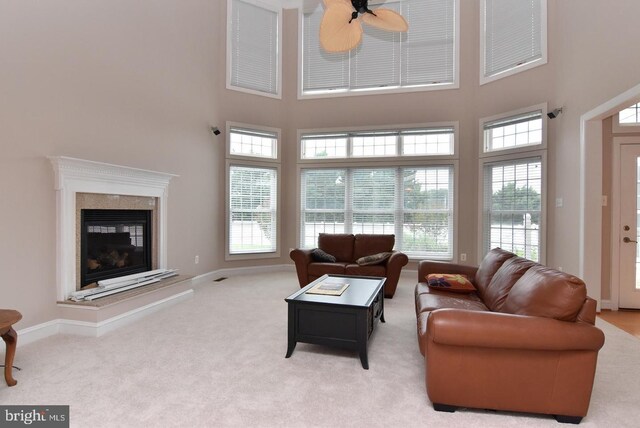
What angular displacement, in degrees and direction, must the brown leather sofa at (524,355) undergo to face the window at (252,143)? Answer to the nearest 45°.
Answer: approximately 45° to its right

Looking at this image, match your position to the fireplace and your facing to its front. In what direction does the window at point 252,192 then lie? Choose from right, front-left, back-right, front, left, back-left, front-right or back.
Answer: left

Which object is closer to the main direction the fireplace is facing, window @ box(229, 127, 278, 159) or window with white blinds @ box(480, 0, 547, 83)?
the window with white blinds

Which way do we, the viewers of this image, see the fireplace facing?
facing the viewer and to the right of the viewer

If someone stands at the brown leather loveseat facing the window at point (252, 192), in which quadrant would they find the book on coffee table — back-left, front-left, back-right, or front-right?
back-left

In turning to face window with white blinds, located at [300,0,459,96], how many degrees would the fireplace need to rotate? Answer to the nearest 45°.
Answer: approximately 45° to its left

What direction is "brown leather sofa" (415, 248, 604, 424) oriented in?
to the viewer's left

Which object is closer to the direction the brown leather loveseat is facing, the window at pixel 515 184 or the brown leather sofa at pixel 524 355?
the brown leather sofa

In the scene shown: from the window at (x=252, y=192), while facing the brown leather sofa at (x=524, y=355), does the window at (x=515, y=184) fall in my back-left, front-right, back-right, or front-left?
front-left

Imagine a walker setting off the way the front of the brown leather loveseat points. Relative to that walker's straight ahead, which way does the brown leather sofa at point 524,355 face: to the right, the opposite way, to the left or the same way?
to the right

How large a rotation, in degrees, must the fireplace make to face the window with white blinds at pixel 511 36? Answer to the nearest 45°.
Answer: approximately 45° to its left

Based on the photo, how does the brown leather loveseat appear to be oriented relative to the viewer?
toward the camera

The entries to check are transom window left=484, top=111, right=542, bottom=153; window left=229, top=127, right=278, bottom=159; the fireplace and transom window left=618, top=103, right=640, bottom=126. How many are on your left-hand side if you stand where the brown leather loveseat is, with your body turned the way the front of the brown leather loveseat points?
2

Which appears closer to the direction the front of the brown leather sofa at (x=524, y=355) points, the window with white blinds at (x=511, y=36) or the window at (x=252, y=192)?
the window

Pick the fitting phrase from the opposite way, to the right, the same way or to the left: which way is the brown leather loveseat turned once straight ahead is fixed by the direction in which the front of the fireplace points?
to the right

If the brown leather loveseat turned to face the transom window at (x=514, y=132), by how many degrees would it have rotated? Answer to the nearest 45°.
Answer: approximately 90° to its left
